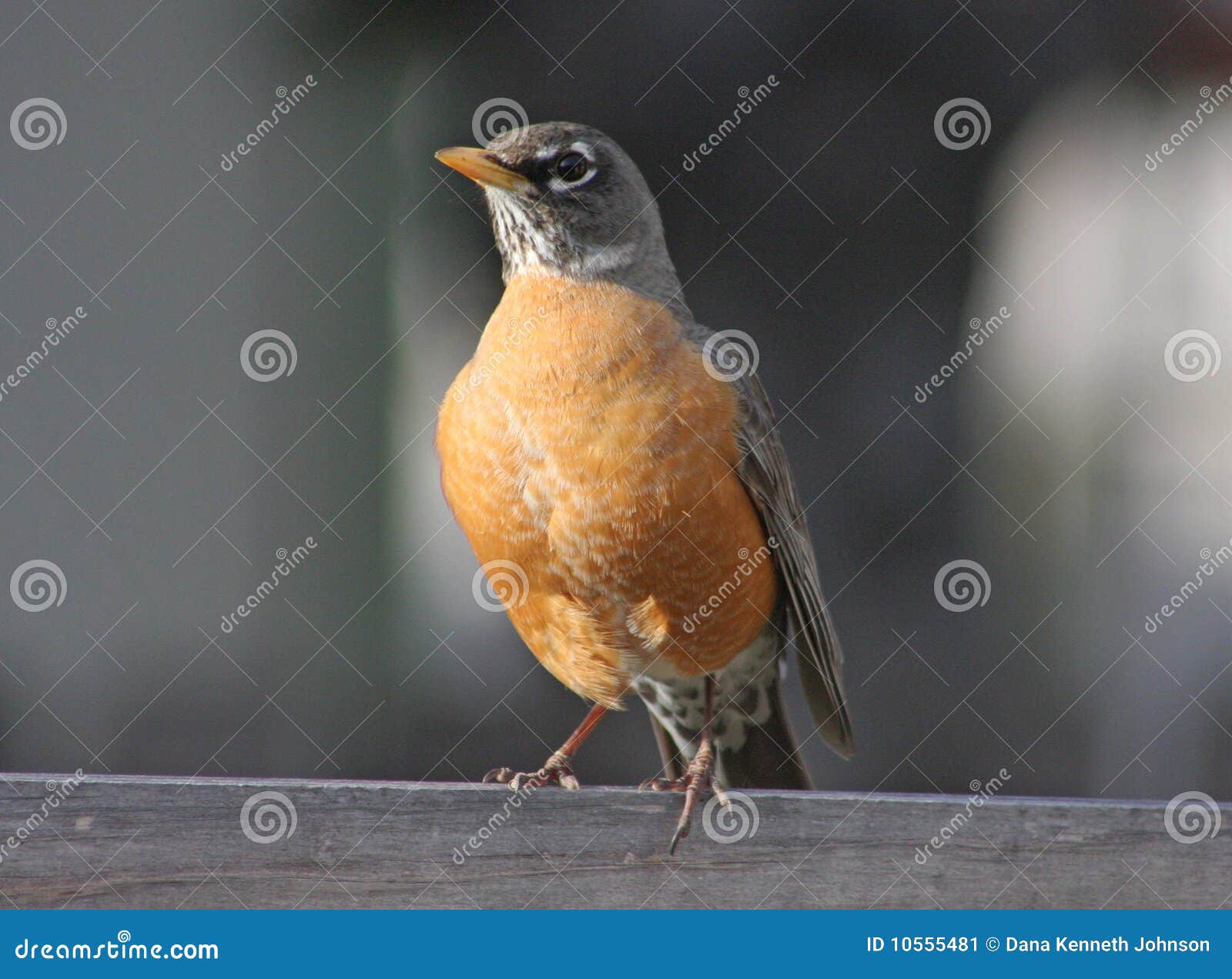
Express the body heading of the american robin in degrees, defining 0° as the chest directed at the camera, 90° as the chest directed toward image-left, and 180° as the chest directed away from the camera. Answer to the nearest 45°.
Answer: approximately 45°
